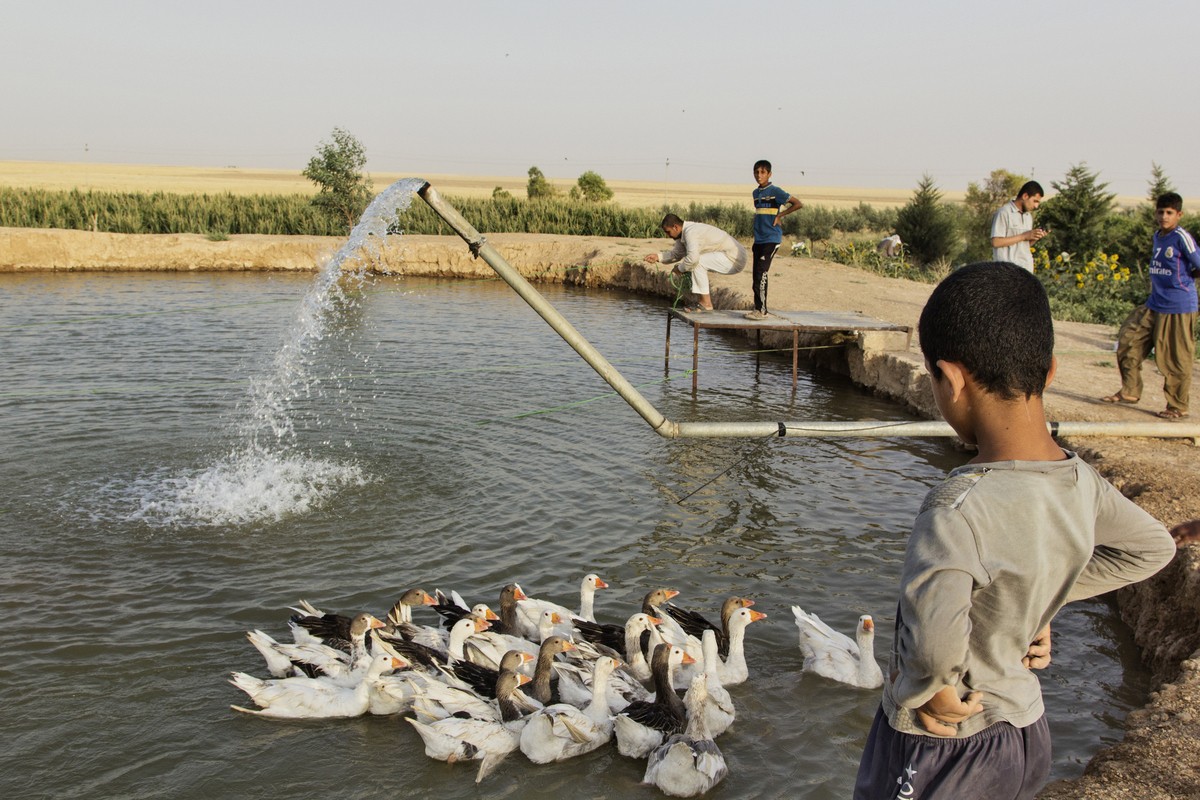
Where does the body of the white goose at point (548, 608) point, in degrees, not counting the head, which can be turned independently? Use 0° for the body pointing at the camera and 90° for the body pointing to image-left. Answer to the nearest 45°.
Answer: approximately 270°

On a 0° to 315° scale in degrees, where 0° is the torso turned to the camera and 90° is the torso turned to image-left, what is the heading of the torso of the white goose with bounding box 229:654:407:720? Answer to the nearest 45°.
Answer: approximately 270°

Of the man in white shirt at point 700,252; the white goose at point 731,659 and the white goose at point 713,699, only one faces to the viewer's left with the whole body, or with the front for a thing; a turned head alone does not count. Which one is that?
the man in white shirt

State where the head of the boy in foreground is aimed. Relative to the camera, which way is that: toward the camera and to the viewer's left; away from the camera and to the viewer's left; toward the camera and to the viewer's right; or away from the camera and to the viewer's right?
away from the camera and to the viewer's left

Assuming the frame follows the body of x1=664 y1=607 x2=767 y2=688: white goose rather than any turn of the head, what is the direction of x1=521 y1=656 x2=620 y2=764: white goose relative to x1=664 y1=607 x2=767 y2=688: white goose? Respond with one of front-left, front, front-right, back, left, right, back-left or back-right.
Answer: back-right

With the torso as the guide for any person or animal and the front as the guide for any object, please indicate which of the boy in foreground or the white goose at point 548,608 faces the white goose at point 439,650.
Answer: the boy in foreground

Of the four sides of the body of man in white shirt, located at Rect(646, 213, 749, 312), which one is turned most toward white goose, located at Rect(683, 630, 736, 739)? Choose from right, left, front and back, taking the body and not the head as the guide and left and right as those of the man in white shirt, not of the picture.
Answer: left

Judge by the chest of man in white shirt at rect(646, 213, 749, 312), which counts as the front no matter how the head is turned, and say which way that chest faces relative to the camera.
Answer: to the viewer's left
